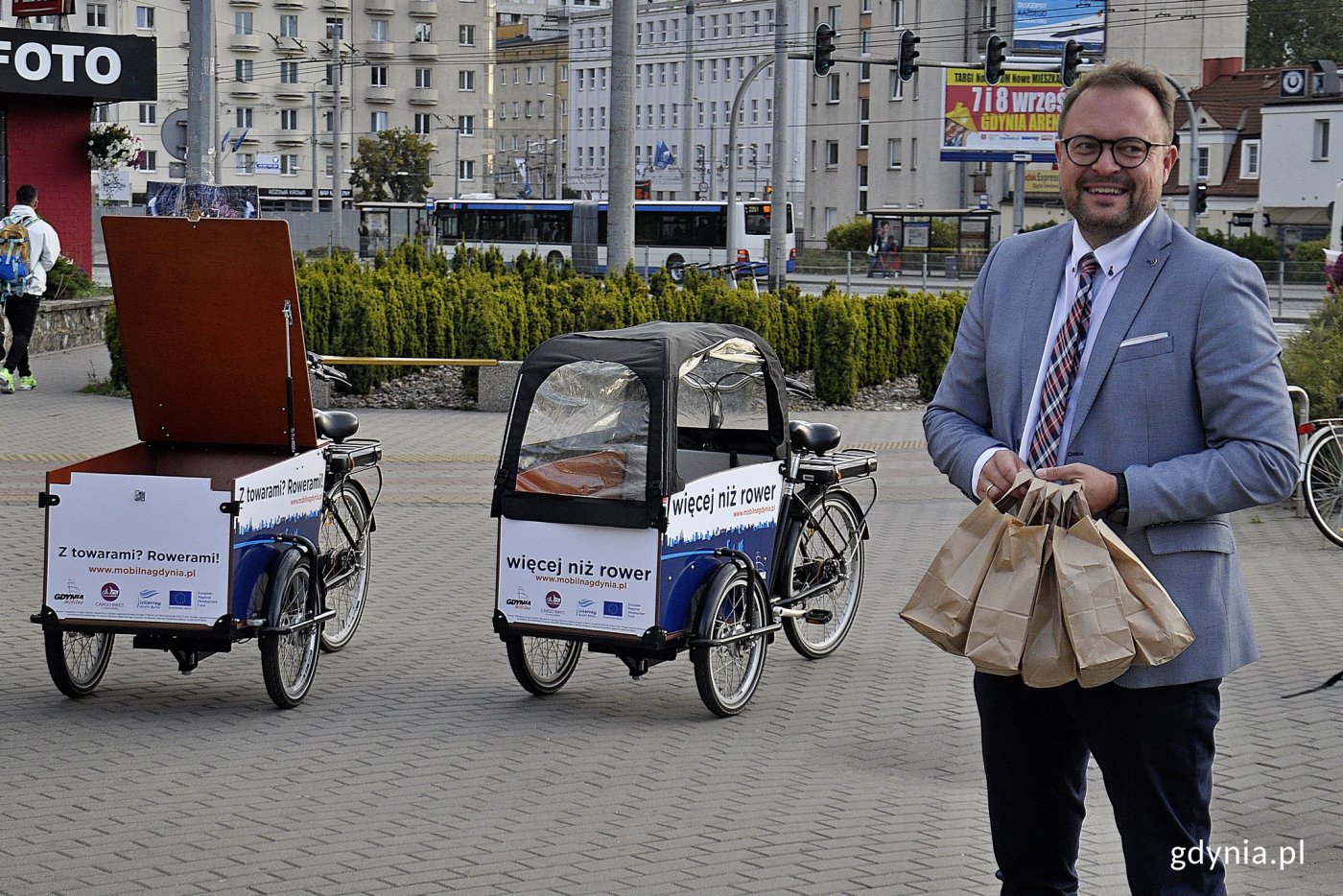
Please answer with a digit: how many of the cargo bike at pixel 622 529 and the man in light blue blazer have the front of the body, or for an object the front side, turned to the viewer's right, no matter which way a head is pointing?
0

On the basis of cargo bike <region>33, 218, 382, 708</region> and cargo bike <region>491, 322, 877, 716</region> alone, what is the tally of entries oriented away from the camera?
0

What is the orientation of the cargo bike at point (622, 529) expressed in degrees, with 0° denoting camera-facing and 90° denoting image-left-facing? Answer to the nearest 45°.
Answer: approximately 45°

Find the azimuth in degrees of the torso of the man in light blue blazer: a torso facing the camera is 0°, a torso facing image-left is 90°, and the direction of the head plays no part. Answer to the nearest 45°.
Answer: approximately 45°

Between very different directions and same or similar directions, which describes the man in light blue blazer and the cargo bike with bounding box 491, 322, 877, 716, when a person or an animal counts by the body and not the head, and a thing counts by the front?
same or similar directions

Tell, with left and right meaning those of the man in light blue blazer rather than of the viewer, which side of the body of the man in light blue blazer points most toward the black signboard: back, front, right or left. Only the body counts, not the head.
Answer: right

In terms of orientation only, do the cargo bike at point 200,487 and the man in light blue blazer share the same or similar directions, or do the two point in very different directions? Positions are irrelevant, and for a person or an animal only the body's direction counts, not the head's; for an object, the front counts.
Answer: same or similar directions

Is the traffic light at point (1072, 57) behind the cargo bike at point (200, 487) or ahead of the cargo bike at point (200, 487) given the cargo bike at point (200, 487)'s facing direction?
behind

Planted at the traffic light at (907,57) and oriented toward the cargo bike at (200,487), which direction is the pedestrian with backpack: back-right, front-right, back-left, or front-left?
front-right

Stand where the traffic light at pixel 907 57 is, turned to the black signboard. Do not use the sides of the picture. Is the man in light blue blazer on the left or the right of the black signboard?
left

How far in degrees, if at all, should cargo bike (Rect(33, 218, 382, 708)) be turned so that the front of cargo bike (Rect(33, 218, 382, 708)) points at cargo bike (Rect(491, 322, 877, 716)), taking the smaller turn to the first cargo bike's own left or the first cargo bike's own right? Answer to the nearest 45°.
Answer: approximately 135° to the first cargo bike's own left

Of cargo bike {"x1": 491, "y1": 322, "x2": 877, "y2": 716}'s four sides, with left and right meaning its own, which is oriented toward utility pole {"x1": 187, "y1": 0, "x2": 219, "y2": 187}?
right

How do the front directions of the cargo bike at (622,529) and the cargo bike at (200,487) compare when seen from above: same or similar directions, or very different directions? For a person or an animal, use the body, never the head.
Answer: same or similar directions

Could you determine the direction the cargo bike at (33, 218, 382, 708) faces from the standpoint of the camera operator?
facing the viewer and to the left of the viewer
